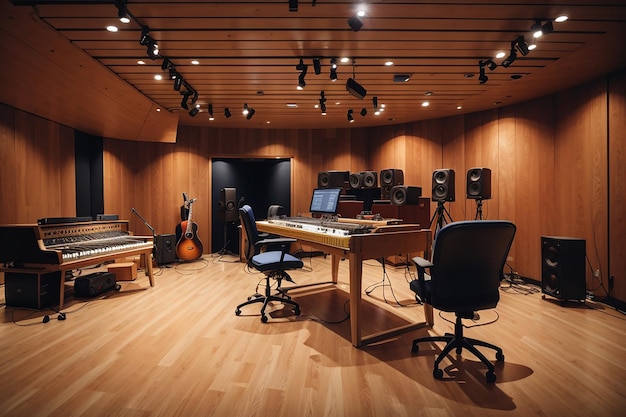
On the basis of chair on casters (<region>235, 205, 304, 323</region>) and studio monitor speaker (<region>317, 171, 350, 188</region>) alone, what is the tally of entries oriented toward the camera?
1

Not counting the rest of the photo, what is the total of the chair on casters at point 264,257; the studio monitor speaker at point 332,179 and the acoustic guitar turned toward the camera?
2

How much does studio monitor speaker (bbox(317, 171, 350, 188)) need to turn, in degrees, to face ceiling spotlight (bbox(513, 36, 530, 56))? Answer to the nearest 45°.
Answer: approximately 45° to its left

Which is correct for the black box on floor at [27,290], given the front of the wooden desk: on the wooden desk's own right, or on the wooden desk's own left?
on the wooden desk's own right

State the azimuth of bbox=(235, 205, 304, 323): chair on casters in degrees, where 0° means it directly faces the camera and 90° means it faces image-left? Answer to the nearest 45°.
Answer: approximately 270°

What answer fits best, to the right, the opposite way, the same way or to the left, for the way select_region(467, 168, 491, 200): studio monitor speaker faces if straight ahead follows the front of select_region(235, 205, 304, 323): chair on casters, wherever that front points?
the opposite way
